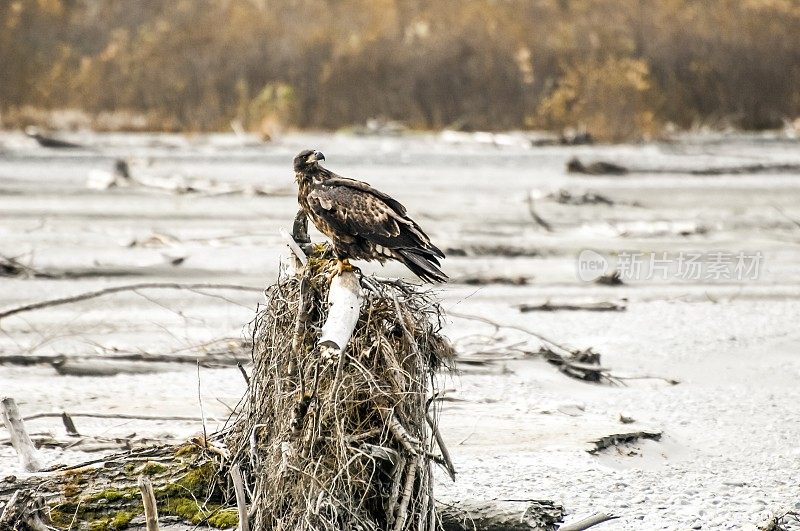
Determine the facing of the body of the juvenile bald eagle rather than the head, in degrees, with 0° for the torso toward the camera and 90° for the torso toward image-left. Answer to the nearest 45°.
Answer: approximately 90°

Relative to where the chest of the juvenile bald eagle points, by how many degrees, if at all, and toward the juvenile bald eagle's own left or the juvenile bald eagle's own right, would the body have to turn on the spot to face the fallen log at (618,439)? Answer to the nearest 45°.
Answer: approximately 135° to the juvenile bald eagle's own right

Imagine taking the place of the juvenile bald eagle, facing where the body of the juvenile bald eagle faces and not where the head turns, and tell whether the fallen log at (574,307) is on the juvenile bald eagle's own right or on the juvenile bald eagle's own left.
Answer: on the juvenile bald eagle's own right

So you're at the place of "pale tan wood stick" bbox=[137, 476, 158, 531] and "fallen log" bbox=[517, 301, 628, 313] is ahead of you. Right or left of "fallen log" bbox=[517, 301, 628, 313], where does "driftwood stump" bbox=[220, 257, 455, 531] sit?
right

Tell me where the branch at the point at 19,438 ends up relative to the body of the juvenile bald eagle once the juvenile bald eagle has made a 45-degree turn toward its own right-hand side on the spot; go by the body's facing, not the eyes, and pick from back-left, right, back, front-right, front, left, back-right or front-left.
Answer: front-left
